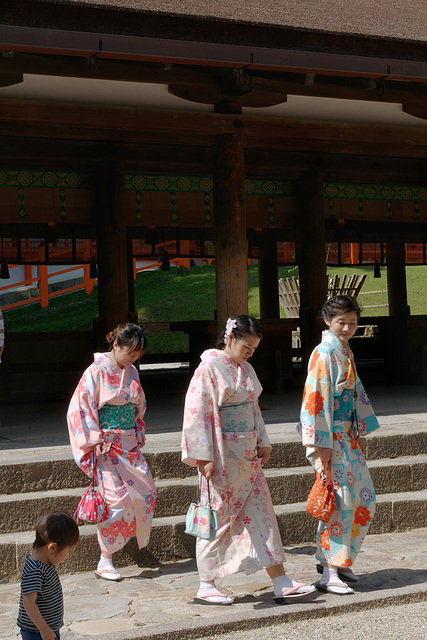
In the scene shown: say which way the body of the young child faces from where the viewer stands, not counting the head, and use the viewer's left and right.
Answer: facing to the right of the viewer
